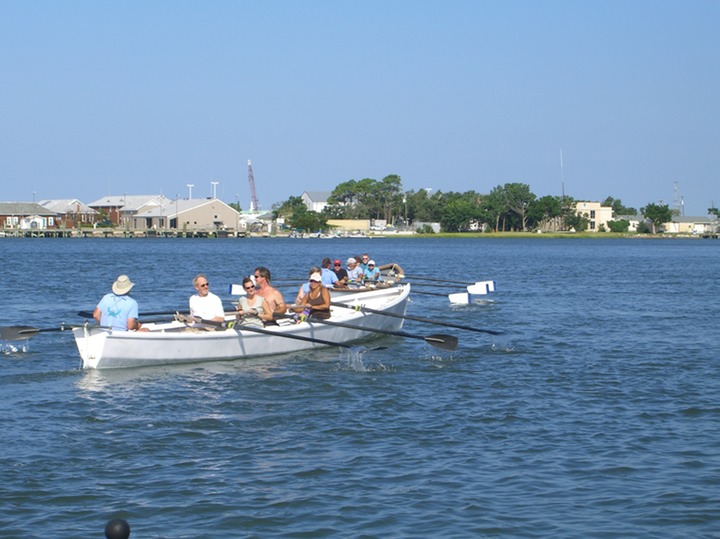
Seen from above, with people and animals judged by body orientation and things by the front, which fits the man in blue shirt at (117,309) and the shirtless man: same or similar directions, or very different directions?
very different directions

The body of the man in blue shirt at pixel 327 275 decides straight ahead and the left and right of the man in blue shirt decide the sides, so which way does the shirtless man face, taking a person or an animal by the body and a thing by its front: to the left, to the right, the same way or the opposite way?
the opposite way

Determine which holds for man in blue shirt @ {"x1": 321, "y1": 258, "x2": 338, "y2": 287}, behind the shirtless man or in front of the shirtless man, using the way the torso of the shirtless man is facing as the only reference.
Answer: behind

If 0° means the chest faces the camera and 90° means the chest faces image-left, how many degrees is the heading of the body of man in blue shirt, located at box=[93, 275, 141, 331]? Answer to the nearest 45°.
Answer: approximately 225°

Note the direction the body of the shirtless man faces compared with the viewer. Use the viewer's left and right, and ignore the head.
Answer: facing the viewer and to the left of the viewer

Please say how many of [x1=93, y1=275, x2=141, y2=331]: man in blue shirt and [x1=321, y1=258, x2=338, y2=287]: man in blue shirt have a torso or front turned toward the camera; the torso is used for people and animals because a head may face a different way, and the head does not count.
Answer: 0

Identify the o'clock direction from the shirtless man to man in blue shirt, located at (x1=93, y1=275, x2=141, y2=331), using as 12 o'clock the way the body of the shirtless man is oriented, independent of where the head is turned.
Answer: The man in blue shirt is roughly at 12 o'clock from the shirtless man.

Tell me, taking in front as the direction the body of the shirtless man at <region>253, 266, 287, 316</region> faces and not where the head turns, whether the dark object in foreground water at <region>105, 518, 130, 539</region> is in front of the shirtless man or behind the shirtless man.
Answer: in front
